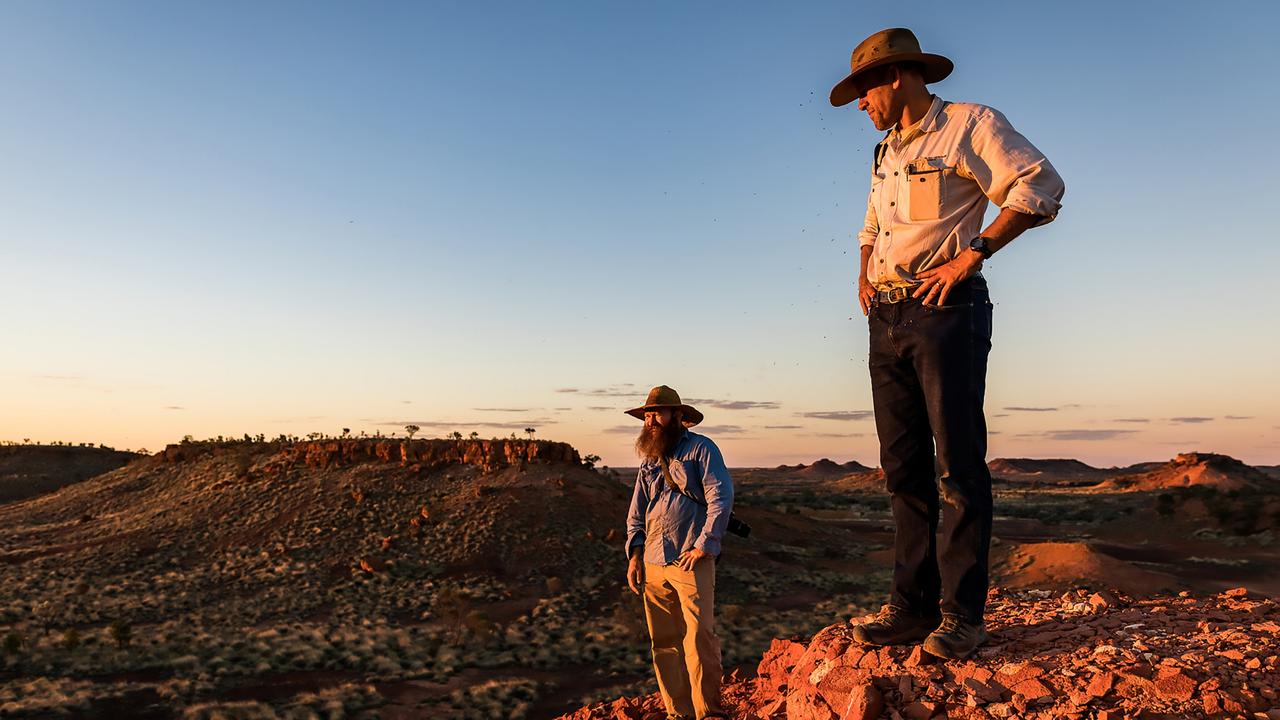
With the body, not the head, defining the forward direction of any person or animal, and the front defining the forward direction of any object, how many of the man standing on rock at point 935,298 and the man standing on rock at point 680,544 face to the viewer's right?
0

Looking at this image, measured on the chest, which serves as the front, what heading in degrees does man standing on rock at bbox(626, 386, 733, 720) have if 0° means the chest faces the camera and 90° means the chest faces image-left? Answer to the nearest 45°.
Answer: approximately 45°

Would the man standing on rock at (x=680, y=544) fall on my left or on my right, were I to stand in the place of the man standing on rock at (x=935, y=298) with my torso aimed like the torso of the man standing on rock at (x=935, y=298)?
on my right

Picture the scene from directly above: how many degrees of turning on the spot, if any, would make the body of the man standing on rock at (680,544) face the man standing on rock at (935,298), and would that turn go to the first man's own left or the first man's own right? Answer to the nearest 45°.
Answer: approximately 90° to the first man's own left
